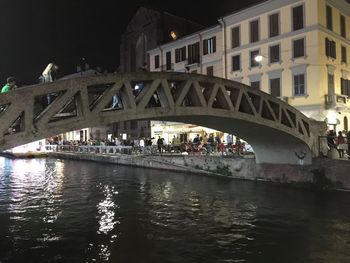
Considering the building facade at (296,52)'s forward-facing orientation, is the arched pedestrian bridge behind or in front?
in front

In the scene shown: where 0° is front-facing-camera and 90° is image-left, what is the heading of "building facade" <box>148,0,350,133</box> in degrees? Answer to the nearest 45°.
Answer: approximately 45°
